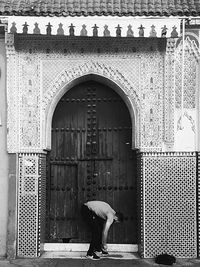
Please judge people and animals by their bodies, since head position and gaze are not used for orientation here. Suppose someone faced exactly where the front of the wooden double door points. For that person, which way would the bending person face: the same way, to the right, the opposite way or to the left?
to the left

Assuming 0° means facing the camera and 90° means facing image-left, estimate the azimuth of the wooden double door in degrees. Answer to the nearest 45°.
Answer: approximately 0°

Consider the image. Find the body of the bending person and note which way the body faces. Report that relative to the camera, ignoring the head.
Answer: to the viewer's right

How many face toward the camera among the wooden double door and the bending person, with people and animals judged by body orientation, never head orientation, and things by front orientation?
1
